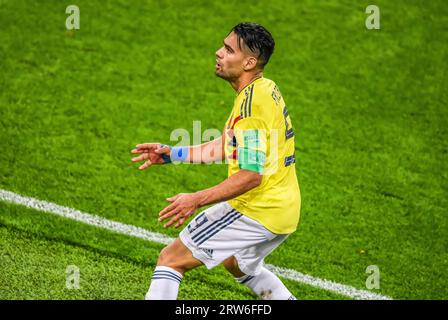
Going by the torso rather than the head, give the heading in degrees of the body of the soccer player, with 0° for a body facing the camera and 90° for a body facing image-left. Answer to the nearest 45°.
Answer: approximately 90°

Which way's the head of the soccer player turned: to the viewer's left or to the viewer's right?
to the viewer's left
